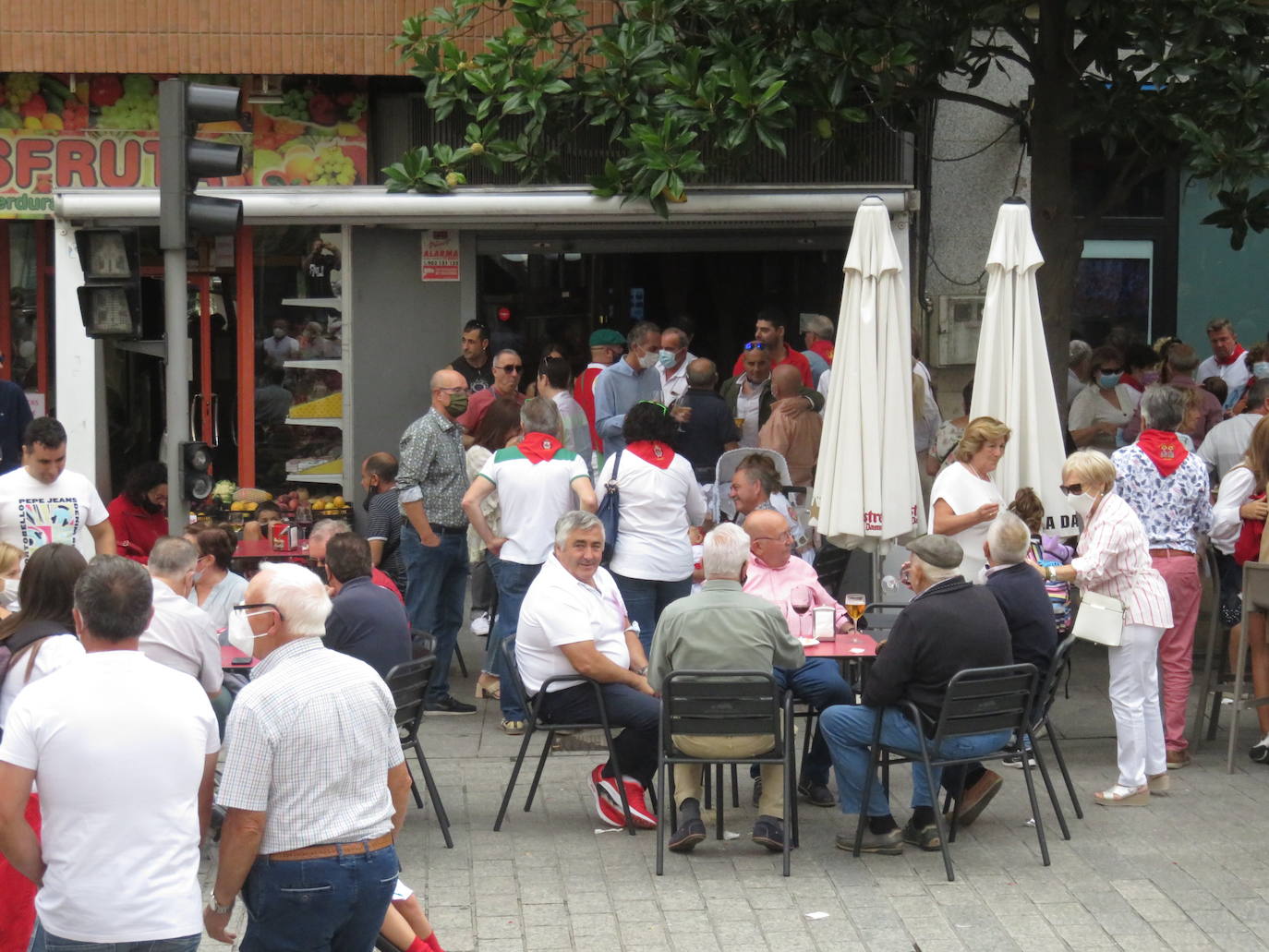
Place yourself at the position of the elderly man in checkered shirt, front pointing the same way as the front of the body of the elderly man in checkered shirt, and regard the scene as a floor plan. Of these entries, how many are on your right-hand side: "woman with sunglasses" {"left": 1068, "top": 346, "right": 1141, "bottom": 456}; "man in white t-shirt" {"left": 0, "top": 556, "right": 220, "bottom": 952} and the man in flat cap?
2

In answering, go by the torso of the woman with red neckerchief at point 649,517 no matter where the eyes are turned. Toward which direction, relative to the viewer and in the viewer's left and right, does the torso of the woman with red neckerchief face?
facing away from the viewer

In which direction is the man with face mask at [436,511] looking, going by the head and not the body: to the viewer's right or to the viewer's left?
to the viewer's right

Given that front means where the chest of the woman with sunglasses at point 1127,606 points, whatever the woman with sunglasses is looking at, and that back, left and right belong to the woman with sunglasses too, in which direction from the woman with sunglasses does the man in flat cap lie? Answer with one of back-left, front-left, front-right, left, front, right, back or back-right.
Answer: front-left

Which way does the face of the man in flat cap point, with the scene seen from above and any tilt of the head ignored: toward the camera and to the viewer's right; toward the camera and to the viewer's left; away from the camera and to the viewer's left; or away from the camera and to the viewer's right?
away from the camera and to the viewer's left

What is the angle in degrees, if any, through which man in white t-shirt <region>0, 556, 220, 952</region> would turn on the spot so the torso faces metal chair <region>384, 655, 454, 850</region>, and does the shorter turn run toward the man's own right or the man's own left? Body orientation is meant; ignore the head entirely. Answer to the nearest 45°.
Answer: approximately 45° to the man's own right

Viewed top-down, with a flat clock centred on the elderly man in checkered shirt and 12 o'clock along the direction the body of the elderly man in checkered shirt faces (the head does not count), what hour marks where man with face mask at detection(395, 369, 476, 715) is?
The man with face mask is roughly at 2 o'clock from the elderly man in checkered shirt.

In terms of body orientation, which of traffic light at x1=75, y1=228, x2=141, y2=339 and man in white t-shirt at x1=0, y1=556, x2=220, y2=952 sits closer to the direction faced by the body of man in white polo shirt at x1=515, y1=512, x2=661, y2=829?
the man in white t-shirt

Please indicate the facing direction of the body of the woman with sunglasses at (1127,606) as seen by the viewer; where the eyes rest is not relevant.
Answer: to the viewer's left

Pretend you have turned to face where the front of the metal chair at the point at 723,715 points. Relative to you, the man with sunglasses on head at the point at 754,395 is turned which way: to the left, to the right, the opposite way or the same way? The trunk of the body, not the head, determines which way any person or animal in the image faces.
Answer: the opposite way

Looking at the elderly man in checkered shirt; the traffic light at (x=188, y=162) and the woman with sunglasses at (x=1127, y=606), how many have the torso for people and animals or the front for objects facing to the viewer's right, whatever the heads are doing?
1

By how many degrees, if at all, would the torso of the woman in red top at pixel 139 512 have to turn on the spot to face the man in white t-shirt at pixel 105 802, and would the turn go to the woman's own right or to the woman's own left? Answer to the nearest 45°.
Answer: approximately 45° to the woman's own right

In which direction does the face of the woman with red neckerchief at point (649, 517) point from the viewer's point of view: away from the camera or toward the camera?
away from the camera
